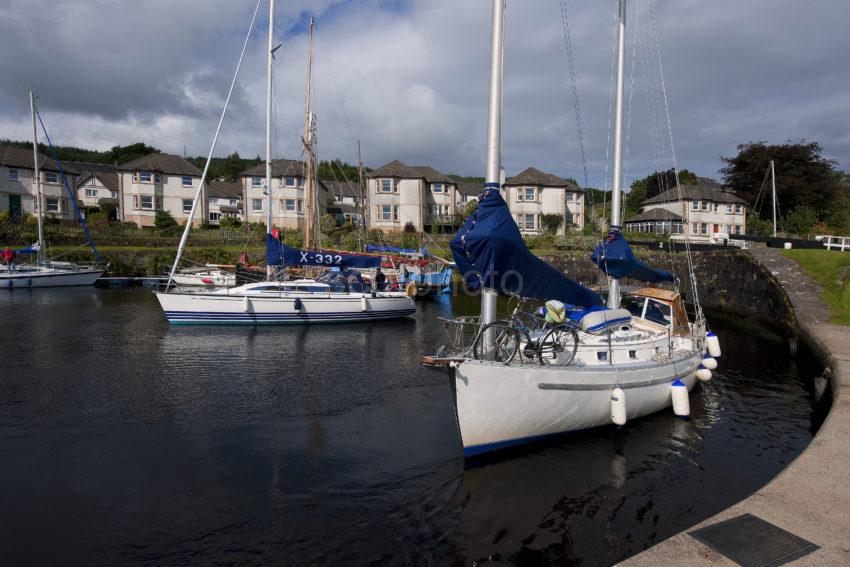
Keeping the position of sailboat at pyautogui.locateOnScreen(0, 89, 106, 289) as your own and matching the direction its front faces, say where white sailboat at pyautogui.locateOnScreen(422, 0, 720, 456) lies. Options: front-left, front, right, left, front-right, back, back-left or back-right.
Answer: right

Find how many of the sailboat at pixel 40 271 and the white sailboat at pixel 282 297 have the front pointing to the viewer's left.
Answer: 1

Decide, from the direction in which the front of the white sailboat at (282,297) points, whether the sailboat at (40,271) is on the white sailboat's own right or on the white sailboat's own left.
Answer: on the white sailboat's own right

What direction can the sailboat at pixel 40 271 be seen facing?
to the viewer's right

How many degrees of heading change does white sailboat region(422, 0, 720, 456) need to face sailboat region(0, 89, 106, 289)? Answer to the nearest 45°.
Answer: approximately 90° to its right

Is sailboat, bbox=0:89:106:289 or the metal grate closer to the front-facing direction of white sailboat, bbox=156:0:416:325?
the sailboat

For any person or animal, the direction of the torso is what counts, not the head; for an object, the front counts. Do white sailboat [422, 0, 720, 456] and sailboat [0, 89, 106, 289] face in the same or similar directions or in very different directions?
very different directions

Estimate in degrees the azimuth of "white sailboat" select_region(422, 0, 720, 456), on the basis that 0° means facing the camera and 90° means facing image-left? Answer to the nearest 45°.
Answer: approximately 45°

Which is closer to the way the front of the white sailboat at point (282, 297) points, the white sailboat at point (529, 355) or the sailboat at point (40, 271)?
the sailboat

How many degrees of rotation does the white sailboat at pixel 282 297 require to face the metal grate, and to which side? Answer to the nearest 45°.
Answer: approximately 90° to its left

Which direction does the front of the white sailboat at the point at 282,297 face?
to the viewer's left

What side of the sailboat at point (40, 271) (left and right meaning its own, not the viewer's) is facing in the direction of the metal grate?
right
